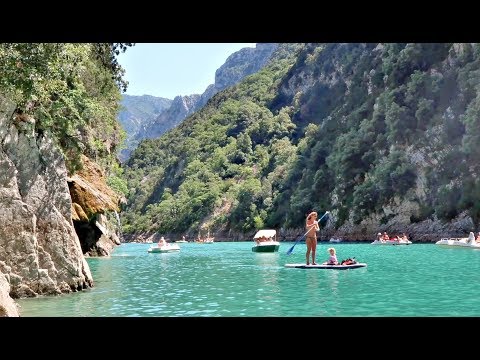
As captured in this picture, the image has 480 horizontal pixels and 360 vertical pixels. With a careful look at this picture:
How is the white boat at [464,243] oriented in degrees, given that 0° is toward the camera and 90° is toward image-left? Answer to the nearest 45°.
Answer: approximately 90°
